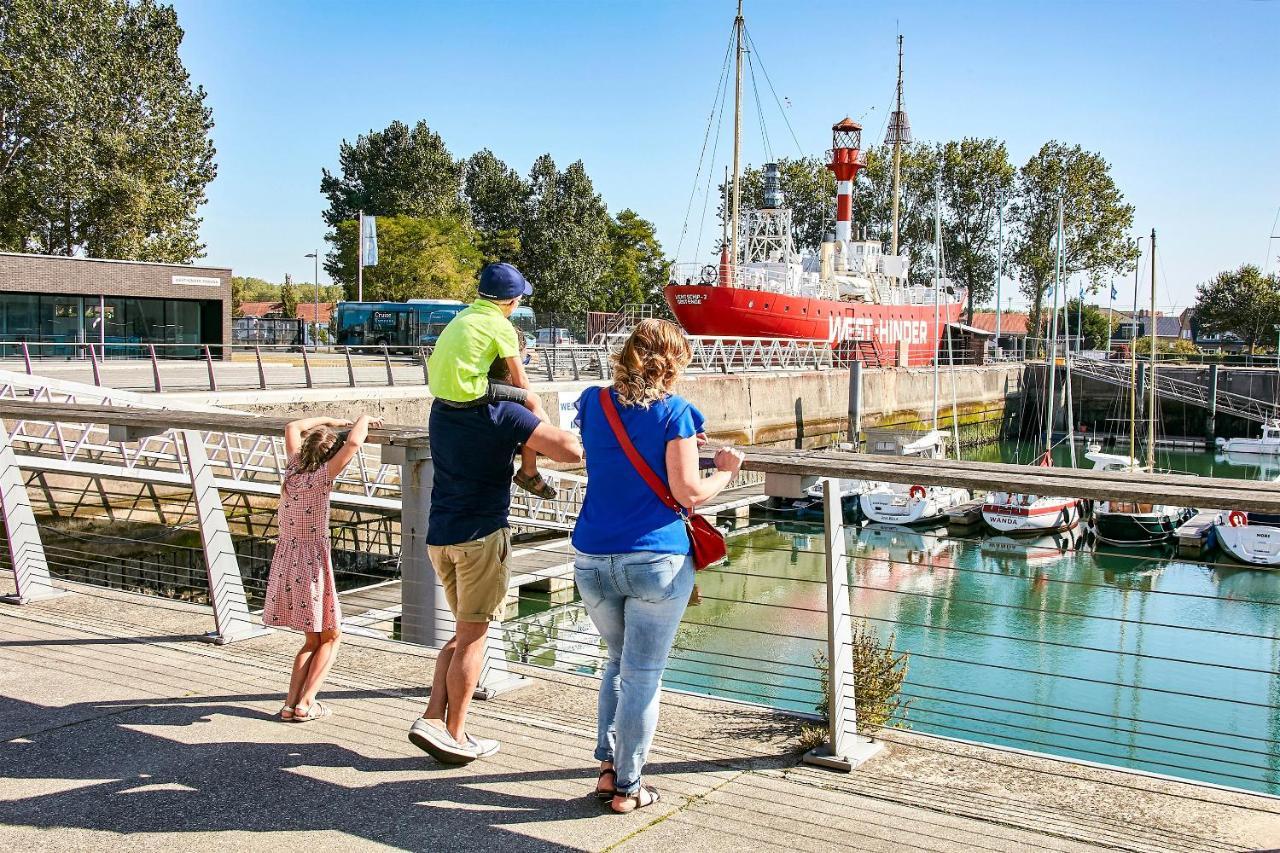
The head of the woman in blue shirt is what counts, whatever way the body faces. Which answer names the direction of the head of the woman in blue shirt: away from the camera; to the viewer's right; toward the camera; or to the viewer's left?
away from the camera

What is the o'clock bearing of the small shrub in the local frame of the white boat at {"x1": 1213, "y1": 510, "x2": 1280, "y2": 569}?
The small shrub is roughly at 6 o'clock from the white boat.

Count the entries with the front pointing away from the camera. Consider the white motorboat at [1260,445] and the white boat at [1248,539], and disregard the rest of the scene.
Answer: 1

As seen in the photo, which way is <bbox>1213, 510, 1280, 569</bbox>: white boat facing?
away from the camera

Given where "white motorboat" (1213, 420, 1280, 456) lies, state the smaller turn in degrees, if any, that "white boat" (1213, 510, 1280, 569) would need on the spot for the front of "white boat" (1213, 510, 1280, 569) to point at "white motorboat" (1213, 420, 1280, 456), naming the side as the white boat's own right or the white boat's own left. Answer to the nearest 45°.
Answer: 0° — it already faces it

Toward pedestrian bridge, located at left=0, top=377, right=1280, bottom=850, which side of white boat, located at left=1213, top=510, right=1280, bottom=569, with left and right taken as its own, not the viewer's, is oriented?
back

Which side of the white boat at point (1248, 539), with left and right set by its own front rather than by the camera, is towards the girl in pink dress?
back
